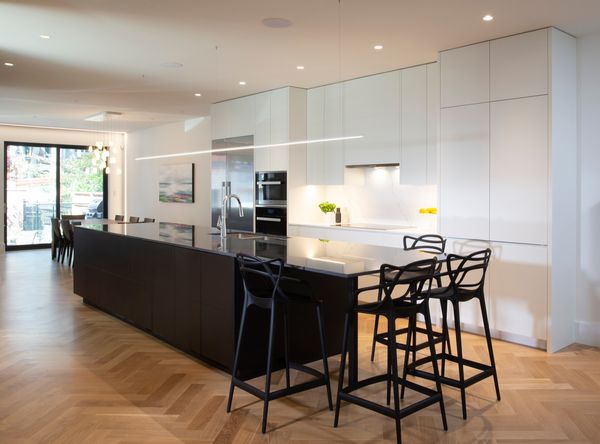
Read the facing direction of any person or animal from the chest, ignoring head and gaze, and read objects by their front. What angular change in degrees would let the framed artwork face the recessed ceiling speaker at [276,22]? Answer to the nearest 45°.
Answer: approximately 45° to its left

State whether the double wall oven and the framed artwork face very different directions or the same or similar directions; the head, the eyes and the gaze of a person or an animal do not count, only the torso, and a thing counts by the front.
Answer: same or similar directions

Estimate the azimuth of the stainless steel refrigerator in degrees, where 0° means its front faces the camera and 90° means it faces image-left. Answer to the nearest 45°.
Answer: approximately 45°

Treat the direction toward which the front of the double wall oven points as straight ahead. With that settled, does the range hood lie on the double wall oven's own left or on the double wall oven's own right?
on the double wall oven's own left

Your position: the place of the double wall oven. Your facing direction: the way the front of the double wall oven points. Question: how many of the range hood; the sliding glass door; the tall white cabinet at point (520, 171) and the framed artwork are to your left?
2

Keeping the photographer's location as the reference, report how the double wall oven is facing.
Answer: facing the viewer and to the left of the viewer

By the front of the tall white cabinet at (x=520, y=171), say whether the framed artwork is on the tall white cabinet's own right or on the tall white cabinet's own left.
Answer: on the tall white cabinet's own right

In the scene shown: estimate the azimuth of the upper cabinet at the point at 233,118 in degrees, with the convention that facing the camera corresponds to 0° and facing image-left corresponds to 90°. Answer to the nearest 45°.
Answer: approximately 45°

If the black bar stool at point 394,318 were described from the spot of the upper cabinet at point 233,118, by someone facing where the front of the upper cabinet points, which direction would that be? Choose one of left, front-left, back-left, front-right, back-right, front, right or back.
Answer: front-left

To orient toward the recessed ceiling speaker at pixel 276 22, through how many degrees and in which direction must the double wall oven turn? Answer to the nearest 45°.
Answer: approximately 45° to its left

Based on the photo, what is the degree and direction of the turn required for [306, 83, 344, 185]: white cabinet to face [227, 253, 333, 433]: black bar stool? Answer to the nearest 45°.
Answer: approximately 45° to its left

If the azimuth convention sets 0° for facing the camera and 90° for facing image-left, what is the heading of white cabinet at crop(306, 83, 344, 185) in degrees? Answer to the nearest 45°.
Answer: approximately 45°

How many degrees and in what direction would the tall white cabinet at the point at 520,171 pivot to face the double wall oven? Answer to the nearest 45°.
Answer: approximately 90° to its right
